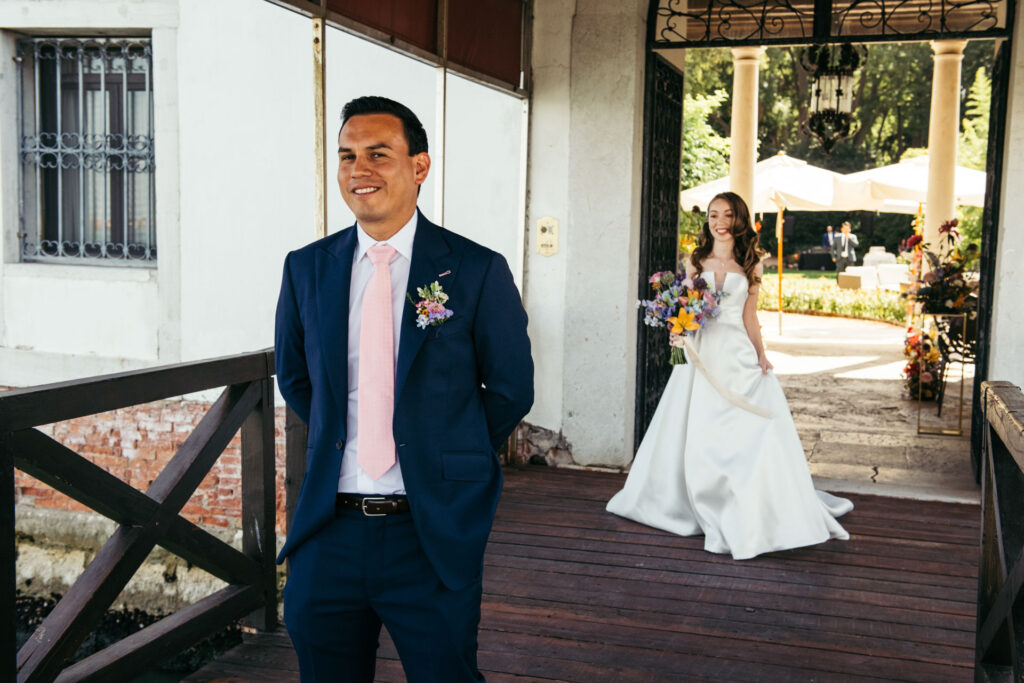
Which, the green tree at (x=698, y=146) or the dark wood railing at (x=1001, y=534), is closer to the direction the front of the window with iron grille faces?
the dark wood railing

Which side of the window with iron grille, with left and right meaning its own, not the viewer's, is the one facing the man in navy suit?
front

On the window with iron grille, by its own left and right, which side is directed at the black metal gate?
left

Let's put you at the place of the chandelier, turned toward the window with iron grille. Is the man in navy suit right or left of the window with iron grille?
left

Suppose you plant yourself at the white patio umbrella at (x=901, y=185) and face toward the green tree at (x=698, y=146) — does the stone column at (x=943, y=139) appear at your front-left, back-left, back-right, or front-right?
back-left

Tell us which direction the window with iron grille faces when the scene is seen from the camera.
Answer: facing the viewer

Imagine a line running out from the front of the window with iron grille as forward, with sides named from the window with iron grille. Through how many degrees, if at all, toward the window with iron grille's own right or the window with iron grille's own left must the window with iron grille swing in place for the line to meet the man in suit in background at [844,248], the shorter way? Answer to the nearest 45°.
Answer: approximately 135° to the window with iron grille's own left

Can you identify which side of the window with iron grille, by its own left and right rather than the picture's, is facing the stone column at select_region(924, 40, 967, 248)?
left

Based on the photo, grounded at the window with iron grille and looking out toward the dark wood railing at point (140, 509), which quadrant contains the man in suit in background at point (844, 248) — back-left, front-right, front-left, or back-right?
back-left

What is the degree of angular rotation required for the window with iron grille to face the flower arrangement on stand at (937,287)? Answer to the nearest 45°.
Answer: approximately 90° to its left

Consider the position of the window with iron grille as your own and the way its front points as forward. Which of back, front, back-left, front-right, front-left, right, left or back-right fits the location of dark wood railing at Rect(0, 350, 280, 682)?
front

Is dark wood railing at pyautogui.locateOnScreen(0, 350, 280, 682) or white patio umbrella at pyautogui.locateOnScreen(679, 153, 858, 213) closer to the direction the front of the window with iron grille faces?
the dark wood railing

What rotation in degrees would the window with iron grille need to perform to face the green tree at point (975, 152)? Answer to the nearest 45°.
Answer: approximately 135° to its left
